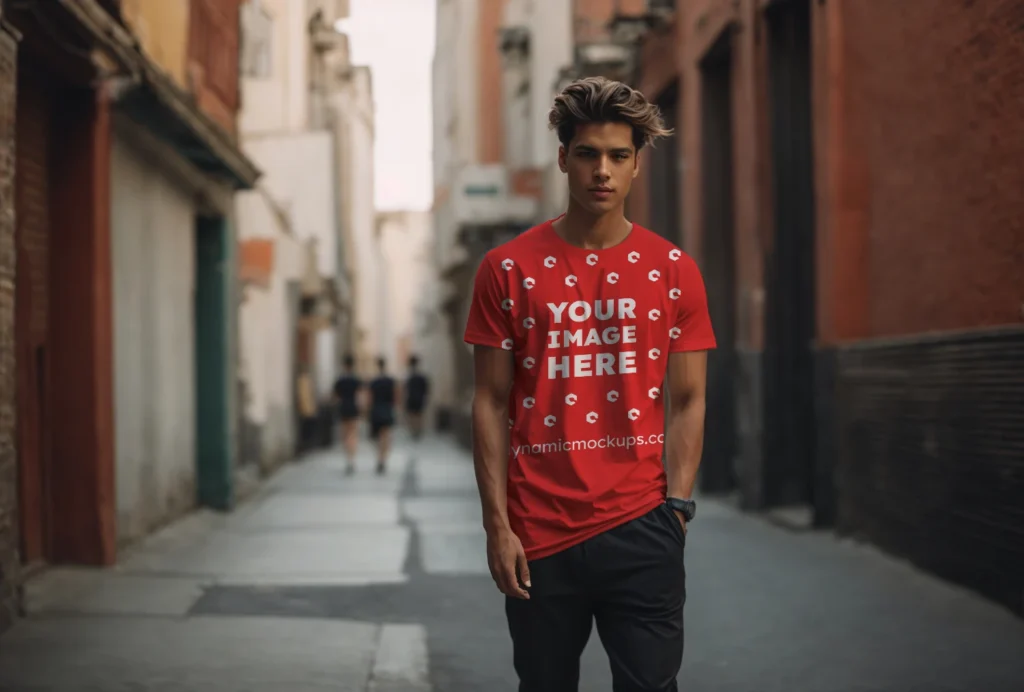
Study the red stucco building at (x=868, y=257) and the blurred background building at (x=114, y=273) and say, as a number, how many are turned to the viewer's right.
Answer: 1

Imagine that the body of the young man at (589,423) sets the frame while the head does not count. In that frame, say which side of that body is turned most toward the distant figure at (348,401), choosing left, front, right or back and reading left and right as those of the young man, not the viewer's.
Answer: back

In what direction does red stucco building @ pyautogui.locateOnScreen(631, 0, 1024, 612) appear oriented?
to the viewer's left

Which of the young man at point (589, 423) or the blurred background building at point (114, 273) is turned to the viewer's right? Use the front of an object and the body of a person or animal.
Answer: the blurred background building

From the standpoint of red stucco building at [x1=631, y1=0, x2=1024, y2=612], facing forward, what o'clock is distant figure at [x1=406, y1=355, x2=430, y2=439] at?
The distant figure is roughly at 2 o'clock from the red stucco building.

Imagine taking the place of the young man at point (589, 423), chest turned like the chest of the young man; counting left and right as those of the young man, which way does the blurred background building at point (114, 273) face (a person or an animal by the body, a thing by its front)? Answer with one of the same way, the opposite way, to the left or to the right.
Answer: to the left

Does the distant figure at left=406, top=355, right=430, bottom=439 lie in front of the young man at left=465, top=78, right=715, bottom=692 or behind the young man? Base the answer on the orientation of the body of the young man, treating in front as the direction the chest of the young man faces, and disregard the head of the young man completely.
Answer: behind

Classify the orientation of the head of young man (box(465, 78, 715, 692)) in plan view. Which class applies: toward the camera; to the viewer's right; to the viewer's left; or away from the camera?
toward the camera

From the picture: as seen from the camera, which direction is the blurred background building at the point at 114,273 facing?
to the viewer's right

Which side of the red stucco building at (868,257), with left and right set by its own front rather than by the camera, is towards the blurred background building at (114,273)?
front

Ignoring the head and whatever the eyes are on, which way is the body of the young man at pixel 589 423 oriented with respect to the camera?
toward the camera

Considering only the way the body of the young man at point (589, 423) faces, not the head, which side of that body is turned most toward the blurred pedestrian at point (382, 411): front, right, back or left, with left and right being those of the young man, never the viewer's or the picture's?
back

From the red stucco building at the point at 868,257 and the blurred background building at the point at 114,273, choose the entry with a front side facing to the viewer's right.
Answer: the blurred background building

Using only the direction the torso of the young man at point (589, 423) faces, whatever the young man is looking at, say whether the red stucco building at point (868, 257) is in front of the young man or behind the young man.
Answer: behind

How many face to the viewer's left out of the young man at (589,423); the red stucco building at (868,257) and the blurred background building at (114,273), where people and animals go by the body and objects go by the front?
1
